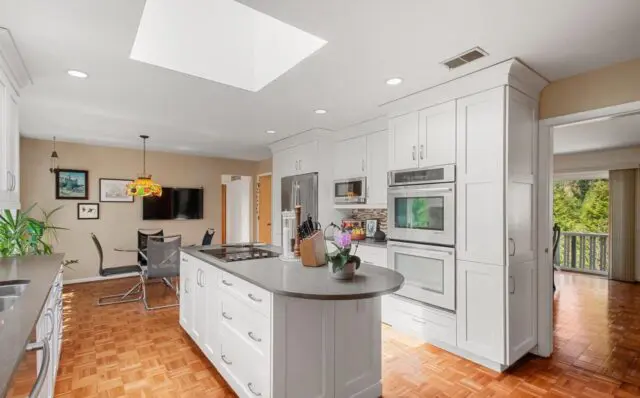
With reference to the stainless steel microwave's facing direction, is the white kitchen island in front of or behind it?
in front

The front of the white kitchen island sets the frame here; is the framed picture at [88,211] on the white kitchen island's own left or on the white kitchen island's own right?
on the white kitchen island's own right

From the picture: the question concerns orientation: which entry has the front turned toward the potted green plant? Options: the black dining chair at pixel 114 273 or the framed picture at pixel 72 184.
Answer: the framed picture

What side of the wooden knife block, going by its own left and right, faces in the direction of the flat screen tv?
right

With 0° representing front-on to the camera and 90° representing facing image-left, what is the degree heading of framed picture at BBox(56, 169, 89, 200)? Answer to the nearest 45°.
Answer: approximately 0°

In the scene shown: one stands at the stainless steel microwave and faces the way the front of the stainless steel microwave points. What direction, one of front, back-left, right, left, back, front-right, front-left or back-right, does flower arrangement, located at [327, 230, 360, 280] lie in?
front-left

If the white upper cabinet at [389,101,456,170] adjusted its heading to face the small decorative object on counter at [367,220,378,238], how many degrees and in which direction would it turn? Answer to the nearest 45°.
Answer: approximately 90° to its right

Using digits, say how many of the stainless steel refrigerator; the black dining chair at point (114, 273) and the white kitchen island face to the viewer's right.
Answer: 1

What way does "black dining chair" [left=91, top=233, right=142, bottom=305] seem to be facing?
to the viewer's right

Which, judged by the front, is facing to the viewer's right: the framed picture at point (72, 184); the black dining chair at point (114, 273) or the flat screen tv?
the black dining chair

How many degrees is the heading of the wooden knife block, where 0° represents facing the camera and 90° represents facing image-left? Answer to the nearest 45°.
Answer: approximately 45°

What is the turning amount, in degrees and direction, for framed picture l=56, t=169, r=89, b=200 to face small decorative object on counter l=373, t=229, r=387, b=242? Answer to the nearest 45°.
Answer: approximately 45° to its left
